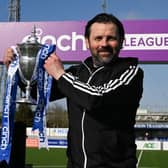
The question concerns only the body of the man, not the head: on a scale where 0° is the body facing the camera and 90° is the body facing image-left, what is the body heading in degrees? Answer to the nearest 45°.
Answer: approximately 45°

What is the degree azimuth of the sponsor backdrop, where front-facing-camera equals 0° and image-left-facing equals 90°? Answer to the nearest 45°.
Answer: approximately 0°

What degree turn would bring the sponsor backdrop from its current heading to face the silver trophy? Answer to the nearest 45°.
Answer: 0° — it already faces it

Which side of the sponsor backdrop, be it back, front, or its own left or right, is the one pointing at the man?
front

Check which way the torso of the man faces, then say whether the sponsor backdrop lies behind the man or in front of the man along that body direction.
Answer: behind

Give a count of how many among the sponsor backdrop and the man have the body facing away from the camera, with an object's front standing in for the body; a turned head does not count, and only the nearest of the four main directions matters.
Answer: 0
